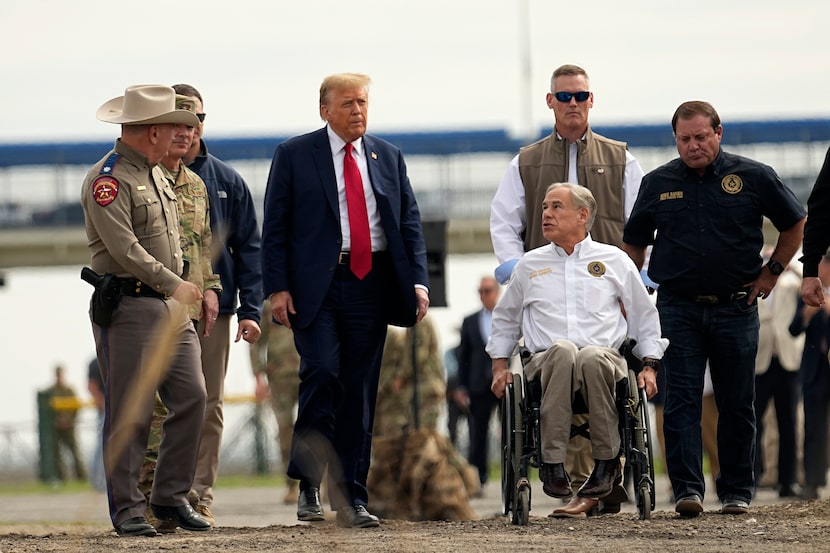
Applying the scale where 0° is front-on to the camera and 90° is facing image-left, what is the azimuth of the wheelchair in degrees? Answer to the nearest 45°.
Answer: approximately 0°

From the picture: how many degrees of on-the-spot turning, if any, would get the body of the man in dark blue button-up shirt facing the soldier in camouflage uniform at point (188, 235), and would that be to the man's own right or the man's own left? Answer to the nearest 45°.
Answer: approximately 90° to the man's own right

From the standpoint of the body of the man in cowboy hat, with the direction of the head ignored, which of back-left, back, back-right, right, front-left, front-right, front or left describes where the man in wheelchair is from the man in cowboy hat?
front-left

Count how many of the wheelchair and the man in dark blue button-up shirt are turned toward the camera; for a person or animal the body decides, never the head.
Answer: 2

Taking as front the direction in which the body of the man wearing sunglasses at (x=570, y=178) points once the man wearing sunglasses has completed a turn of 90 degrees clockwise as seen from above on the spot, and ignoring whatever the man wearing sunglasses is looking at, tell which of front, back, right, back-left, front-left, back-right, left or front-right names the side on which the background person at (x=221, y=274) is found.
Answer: front

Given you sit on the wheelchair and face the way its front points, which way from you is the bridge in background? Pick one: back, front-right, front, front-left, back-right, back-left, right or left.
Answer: back

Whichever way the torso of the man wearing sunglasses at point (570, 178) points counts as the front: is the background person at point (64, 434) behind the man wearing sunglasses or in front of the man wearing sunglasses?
behind

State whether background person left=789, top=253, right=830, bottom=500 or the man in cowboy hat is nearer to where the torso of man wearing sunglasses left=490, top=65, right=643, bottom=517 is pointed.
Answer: the man in cowboy hat

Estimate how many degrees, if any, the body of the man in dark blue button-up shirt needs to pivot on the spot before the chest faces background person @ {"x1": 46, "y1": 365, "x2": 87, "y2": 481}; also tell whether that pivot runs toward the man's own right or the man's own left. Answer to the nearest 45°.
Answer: approximately 135° to the man's own right

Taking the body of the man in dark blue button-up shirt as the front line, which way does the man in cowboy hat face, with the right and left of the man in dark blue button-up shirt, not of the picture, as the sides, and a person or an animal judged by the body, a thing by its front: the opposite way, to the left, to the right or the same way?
to the left
